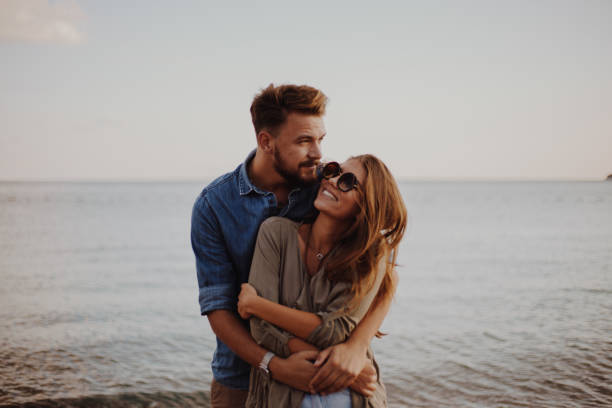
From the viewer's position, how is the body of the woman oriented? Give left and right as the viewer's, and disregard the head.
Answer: facing the viewer

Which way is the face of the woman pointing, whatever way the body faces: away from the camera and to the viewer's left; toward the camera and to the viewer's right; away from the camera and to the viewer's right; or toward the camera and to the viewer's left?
toward the camera and to the viewer's left

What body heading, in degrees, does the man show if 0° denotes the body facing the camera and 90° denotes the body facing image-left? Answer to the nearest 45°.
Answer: approximately 315°
